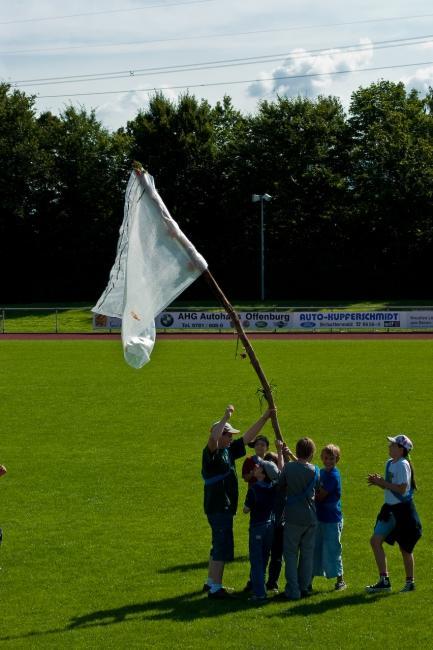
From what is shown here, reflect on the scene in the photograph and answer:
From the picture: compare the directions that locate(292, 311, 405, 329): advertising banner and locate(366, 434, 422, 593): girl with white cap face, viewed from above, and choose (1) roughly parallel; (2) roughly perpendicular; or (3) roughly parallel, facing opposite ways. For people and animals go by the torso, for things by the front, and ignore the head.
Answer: roughly perpendicular

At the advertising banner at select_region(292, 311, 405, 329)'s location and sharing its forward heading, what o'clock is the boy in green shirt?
The boy in green shirt is roughly at 12 o'clock from the advertising banner.

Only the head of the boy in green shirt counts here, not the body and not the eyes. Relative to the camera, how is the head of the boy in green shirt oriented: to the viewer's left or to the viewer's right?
to the viewer's right

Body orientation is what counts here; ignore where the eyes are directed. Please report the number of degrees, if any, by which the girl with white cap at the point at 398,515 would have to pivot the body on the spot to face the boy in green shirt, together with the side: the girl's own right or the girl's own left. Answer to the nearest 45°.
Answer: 0° — they already face them

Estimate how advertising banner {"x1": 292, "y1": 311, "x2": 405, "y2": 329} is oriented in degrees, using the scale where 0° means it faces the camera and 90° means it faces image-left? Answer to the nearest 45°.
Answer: approximately 0°

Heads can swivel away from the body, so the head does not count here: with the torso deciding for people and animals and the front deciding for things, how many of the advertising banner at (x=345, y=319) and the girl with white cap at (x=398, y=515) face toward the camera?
1

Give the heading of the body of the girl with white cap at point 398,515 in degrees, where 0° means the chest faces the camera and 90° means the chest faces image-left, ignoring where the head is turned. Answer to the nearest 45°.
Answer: approximately 90°

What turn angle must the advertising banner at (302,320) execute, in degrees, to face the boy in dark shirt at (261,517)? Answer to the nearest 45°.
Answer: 0° — it already faces them
